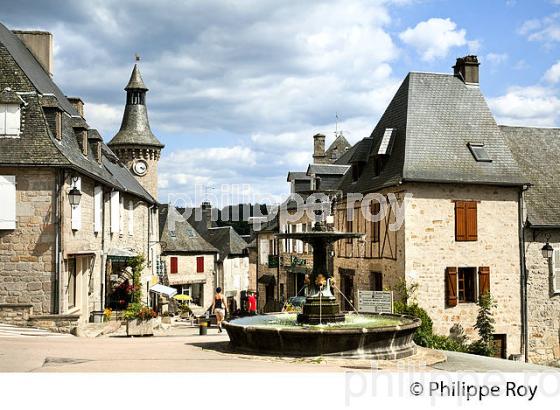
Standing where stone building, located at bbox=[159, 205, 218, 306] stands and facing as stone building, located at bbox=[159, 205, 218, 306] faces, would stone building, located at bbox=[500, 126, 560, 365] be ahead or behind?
ahead

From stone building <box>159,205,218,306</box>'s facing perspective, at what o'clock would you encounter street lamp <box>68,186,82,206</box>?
The street lamp is roughly at 12 o'clock from the stone building.

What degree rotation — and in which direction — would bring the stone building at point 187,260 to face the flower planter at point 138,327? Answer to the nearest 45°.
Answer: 0° — it already faces it

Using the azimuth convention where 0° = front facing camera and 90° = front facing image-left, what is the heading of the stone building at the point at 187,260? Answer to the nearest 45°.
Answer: approximately 0°

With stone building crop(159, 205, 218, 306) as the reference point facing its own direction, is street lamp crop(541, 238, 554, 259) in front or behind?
in front

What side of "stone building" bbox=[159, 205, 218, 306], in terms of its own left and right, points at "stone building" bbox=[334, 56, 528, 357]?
front
